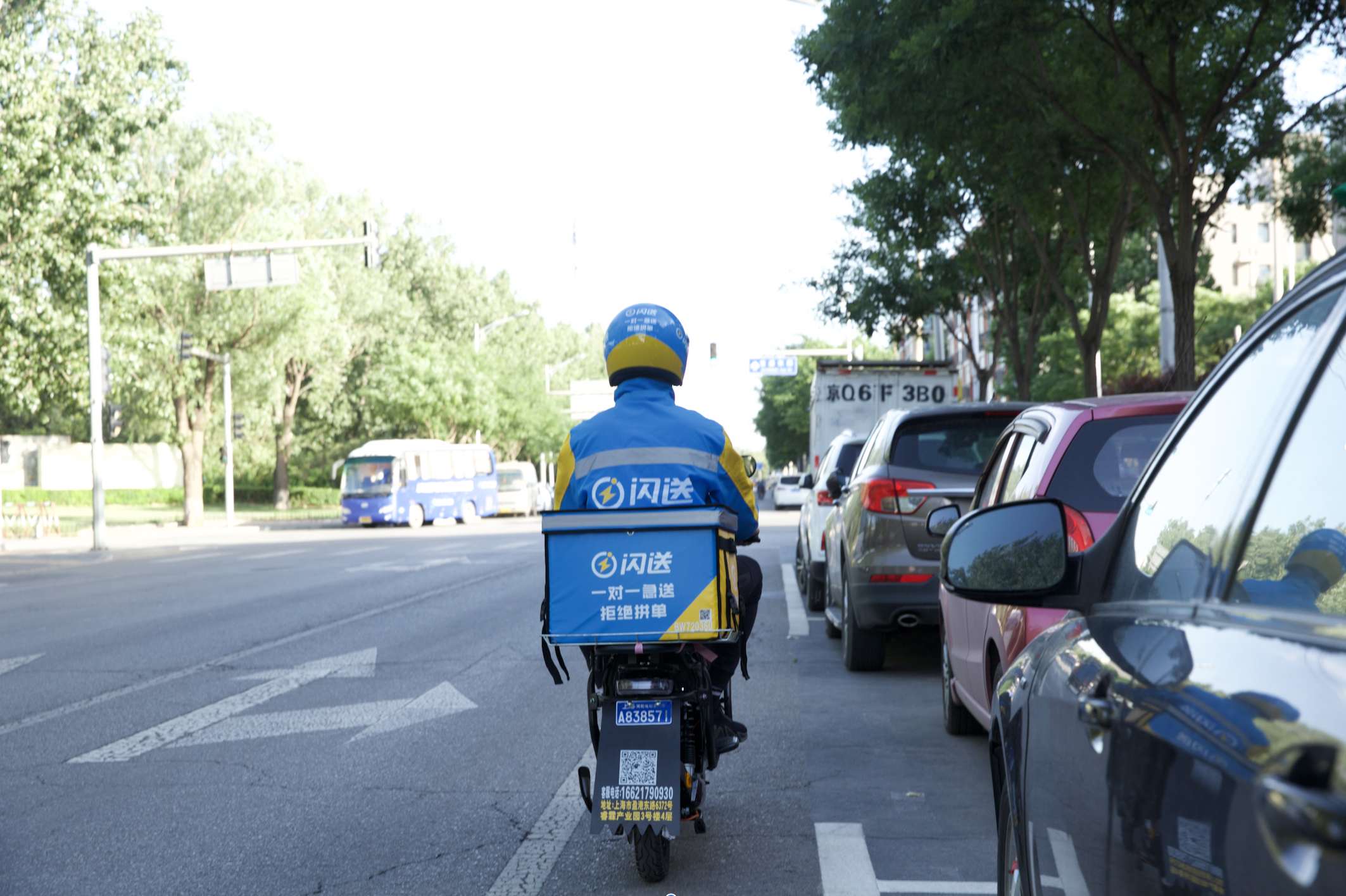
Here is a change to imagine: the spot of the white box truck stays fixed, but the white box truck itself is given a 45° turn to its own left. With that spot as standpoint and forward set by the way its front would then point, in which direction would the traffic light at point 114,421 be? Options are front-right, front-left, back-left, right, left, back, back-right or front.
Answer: front-left

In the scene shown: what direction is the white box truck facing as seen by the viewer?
away from the camera

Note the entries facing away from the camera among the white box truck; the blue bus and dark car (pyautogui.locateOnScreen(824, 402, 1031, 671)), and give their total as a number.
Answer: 2

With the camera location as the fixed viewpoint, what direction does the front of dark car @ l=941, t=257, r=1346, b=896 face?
facing away from the viewer and to the left of the viewer

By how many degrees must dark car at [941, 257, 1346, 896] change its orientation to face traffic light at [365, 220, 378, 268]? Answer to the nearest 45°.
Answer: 0° — it already faces it

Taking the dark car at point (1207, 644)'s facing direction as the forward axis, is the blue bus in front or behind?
in front

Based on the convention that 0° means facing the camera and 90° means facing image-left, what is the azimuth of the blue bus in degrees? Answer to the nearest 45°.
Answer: approximately 45°

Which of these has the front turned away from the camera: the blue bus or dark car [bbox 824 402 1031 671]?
the dark car

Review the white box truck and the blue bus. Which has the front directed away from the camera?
the white box truck

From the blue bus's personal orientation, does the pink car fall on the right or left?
on its left

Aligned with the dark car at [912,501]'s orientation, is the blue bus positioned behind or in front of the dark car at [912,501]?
in front

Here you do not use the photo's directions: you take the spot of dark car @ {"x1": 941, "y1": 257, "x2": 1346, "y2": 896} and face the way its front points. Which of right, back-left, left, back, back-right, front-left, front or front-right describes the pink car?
front-right

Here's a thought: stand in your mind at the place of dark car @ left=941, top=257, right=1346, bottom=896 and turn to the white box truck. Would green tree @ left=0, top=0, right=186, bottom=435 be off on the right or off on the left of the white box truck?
left

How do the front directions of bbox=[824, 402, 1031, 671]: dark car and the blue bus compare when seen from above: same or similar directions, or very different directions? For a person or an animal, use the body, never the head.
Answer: very different directions

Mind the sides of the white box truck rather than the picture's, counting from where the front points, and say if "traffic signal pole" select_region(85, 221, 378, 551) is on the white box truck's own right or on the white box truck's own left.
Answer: on the white box truck's own left

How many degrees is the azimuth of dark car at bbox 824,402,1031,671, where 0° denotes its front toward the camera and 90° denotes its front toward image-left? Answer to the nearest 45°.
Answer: approximately 180°
